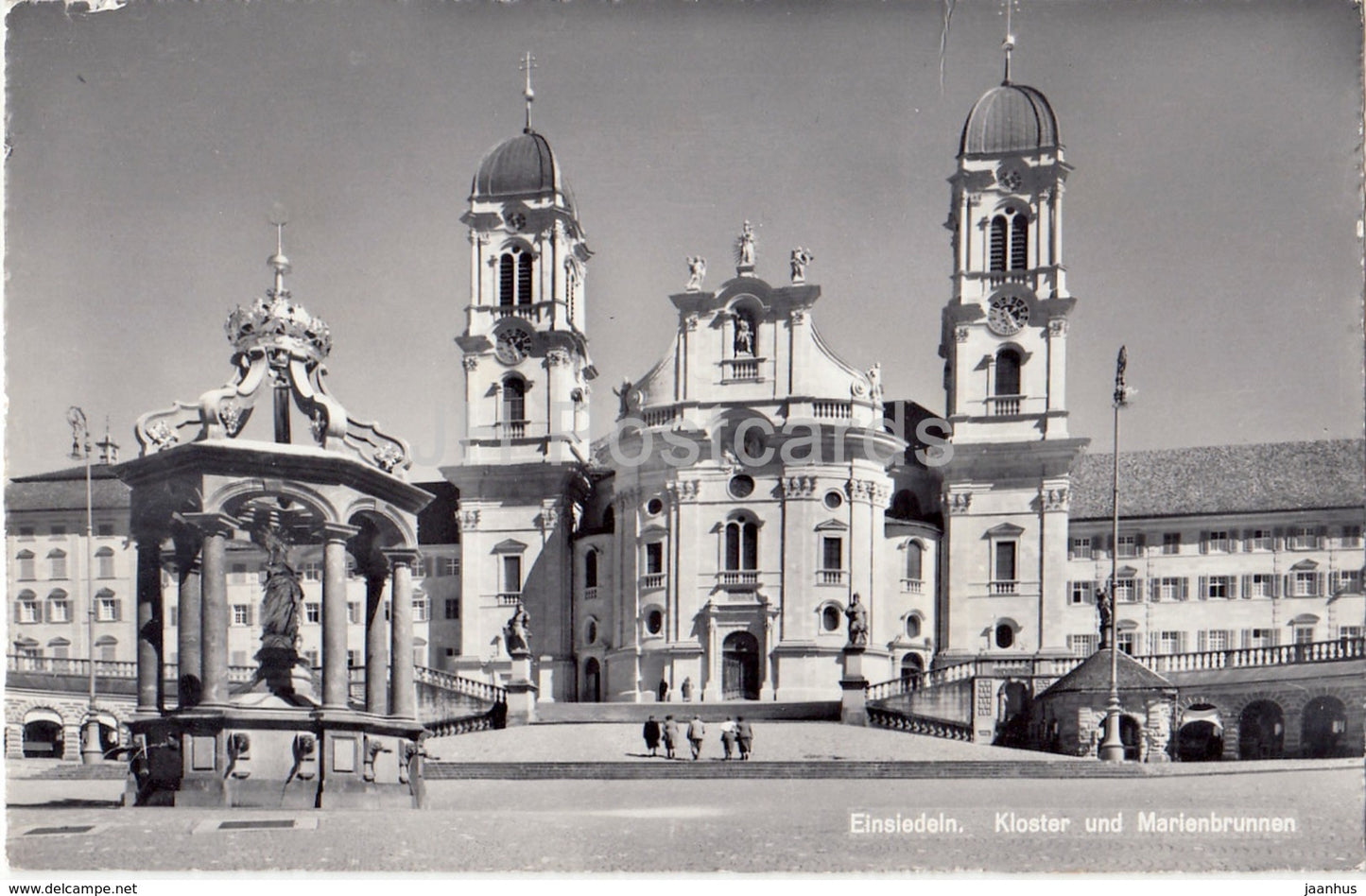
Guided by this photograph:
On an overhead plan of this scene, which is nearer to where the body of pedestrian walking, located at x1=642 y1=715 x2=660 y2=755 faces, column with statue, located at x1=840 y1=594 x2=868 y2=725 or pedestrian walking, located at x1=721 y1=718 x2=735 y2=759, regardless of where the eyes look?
the column with statue

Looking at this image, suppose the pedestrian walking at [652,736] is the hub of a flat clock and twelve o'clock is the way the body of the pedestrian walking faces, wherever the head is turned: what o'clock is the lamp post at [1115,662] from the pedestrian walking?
The lamp post is roughly at 3 o'clock from the pedestrian walking.

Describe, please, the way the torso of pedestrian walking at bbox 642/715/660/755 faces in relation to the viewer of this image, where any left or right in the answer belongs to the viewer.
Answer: facing away from the viewer

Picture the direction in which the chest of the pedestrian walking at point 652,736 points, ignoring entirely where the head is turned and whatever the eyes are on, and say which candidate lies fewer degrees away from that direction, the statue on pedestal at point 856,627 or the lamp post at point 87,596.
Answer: the statue on pedestal

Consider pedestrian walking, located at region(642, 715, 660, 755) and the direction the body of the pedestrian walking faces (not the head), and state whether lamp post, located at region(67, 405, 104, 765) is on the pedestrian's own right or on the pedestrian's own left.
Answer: on the pedestrian's own left
